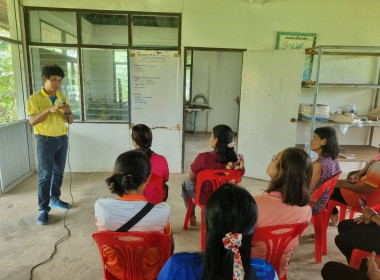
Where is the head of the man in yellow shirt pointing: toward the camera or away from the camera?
toward the camera

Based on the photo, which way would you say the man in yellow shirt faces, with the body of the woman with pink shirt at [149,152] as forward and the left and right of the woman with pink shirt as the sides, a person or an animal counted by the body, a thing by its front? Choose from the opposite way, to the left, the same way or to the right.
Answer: the opposite way

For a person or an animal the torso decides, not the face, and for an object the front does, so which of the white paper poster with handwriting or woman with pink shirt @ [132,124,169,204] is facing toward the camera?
the white paper poster with handwriting

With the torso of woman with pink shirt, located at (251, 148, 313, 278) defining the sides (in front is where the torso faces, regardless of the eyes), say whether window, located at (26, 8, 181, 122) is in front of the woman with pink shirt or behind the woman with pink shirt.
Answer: in front

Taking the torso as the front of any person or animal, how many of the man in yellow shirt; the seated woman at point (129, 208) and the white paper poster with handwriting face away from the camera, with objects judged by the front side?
1

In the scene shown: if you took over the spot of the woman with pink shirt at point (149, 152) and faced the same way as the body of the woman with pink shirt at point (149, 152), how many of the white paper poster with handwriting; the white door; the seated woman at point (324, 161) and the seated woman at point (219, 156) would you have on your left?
0

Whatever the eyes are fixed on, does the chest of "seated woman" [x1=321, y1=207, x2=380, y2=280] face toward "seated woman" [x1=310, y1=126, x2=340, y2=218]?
no

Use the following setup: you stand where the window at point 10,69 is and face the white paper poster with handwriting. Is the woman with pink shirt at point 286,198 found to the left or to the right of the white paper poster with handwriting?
right

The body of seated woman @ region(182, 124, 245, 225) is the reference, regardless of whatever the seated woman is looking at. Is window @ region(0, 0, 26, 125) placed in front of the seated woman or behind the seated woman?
in front

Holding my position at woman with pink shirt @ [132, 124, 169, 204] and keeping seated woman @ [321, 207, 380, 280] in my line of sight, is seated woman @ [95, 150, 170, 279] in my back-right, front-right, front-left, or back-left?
front-right

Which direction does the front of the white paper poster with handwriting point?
toward the camera

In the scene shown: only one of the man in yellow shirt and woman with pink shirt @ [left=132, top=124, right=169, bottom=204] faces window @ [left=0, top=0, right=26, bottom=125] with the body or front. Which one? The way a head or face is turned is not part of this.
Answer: the woman with pink shirt

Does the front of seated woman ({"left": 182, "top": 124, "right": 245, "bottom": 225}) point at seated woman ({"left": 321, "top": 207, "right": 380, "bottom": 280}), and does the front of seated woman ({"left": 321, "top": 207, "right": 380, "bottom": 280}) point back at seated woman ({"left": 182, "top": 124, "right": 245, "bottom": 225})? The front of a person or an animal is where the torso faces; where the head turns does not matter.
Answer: no

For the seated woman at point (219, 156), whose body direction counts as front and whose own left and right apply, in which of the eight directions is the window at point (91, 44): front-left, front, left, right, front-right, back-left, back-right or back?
front

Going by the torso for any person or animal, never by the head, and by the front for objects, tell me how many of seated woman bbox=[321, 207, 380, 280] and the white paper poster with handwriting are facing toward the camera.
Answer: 1

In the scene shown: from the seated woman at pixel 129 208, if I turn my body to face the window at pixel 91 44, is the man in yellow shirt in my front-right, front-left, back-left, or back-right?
front-left

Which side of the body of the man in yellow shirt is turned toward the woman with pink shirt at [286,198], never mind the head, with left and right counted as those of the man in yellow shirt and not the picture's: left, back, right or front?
front

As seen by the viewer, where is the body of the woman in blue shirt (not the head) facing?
away from the camera

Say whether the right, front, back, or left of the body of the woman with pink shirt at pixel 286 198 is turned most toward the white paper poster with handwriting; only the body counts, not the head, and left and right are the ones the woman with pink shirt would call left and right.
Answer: front

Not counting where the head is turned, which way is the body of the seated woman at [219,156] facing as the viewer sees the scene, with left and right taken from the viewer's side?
facing away from the viewer and to the left of the viewer

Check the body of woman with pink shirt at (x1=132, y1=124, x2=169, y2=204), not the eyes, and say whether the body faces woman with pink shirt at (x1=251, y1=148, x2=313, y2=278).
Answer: no

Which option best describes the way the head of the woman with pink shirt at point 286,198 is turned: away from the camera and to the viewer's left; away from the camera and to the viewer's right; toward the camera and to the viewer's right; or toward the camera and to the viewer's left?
away from the camera and to the viewer's left

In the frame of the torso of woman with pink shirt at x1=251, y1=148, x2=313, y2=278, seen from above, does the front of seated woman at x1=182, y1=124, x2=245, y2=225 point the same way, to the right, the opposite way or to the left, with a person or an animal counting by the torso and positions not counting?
the same way

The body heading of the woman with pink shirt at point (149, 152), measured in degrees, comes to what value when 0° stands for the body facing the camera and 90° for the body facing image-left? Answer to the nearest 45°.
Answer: approximately 135°
